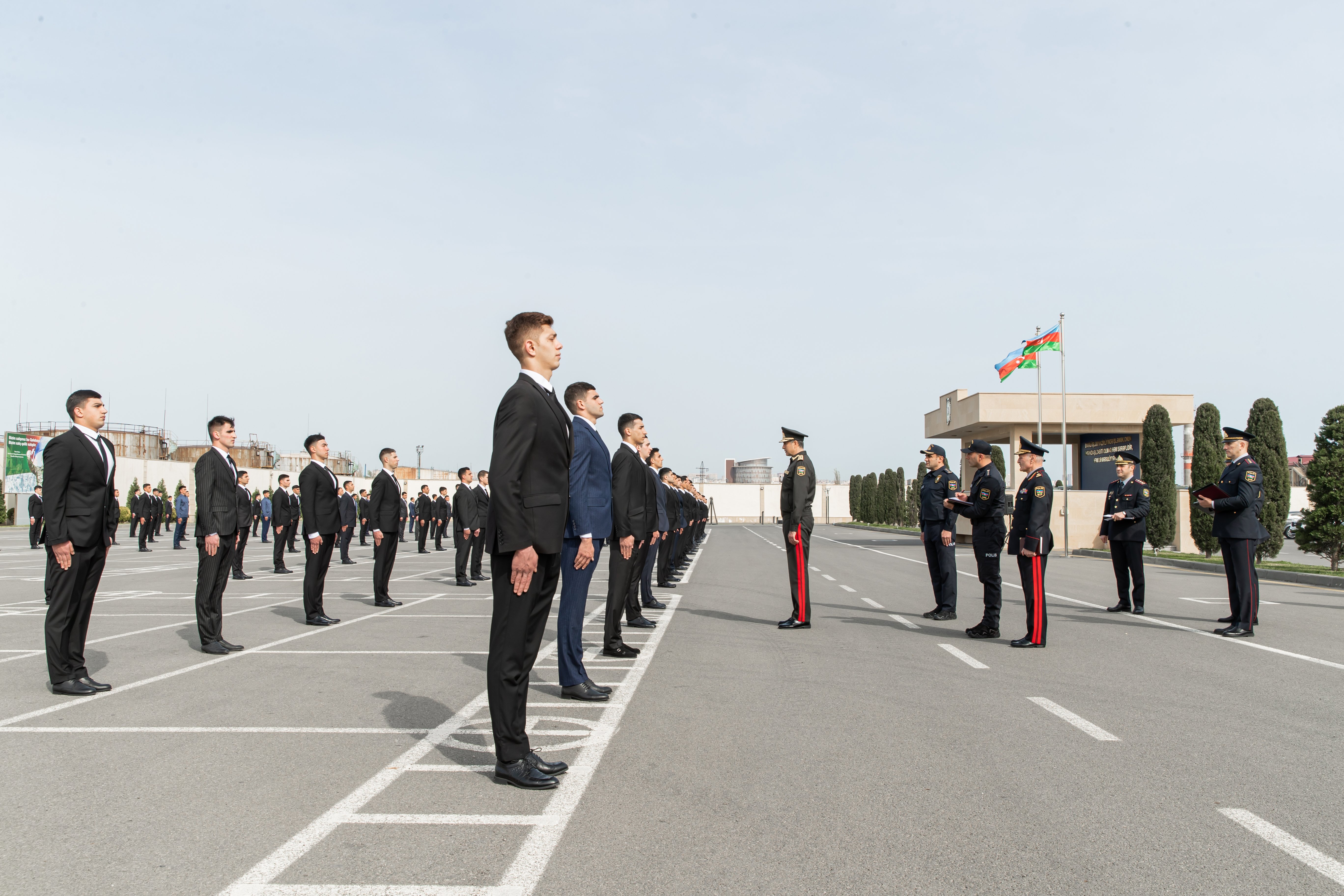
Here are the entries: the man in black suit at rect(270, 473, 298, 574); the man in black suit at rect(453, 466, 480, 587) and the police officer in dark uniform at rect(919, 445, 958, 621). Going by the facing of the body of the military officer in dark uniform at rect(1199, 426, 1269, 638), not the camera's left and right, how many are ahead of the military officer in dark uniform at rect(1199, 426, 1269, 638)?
3

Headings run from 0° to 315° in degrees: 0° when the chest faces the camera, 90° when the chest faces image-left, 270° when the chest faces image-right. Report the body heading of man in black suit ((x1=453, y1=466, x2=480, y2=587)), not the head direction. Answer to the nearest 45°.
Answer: approximately 270°

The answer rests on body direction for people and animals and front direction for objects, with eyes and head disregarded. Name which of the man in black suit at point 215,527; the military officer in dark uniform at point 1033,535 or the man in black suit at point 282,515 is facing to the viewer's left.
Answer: the military officer in dark uniform

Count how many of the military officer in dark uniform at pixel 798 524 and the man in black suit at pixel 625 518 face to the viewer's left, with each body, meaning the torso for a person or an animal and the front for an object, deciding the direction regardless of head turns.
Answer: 1

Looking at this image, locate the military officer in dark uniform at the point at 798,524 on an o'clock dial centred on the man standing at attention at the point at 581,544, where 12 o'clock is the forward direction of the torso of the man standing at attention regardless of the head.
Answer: The military officer in dark uniform is roughly at 10 o'clock from the man standing at attention.

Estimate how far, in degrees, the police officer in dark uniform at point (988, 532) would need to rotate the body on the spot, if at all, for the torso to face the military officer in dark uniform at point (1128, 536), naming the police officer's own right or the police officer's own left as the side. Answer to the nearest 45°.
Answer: approximately 135° to the police officer's own right

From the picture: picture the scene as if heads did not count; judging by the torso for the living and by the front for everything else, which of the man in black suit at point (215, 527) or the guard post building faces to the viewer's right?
the man in black suit

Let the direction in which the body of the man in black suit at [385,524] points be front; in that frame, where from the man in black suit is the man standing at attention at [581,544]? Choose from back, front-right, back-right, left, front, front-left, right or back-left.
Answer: right

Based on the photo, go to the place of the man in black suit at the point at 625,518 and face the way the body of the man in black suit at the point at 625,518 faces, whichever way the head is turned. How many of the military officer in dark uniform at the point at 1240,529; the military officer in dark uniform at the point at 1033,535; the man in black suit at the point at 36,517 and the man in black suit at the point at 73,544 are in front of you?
2

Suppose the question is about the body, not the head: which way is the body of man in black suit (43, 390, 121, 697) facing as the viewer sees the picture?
to the viewer's right

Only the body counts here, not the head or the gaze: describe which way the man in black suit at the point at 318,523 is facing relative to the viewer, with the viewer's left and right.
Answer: facing to the right of the viewer

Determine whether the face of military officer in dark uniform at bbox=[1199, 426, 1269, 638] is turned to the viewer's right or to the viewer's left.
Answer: to the viewer's left

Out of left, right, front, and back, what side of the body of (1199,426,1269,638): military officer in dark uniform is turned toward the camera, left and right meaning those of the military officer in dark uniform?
left

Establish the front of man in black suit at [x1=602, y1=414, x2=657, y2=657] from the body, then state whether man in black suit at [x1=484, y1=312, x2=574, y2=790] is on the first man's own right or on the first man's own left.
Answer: on the first man's own right

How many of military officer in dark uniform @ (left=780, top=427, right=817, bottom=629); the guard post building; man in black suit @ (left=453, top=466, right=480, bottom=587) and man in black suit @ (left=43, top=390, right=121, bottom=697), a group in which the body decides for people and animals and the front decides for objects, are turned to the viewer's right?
2

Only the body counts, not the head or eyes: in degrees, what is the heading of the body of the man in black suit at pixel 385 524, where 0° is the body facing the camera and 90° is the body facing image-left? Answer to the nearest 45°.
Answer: approximately 270°
